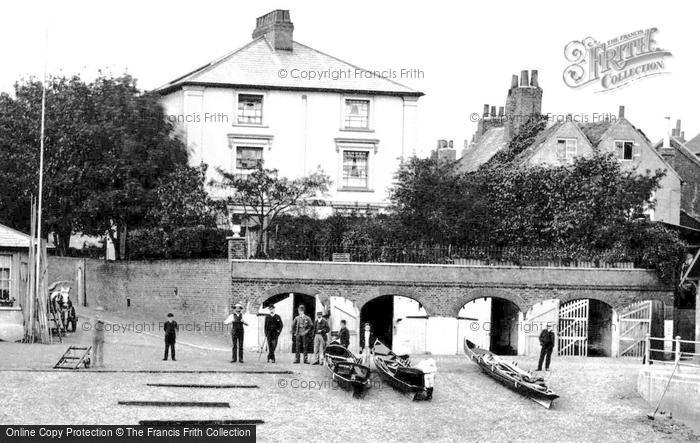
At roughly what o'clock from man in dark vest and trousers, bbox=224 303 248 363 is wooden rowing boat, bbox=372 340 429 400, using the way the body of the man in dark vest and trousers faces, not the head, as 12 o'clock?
The wooden rowing boat is roughly at 10 o'clock from the man in dark vest and trousers.

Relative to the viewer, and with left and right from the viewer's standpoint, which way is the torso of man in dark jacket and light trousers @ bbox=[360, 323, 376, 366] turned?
facing the viewer

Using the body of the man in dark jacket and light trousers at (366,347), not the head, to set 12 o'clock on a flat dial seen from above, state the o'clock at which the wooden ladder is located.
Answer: The wooden ladder is roughly at 2 o'clock from the man in dark jacket and light trousers.

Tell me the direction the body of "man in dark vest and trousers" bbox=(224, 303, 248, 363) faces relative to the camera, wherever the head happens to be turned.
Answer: toward the camera

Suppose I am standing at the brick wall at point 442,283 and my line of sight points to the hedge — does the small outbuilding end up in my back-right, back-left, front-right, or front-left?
front-left

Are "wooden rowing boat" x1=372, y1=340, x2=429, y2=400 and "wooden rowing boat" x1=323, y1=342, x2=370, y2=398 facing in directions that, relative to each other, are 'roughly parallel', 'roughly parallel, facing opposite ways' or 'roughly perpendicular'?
roughly parallel

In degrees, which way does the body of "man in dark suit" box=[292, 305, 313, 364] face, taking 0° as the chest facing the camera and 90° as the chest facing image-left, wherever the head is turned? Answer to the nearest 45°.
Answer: approximately 0°

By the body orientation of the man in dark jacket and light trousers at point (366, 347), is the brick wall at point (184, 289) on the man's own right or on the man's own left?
on the man's own right
